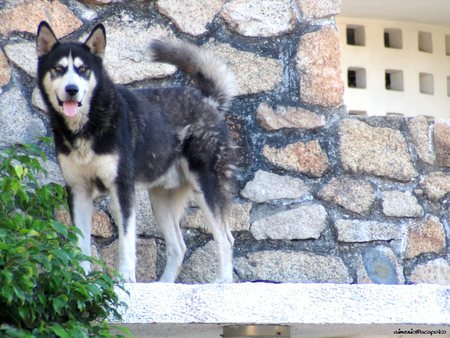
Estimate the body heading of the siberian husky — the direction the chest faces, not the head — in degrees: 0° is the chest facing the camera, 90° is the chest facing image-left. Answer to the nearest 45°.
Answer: approximately 45°

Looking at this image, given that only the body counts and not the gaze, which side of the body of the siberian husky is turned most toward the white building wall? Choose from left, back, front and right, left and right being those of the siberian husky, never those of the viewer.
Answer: back
